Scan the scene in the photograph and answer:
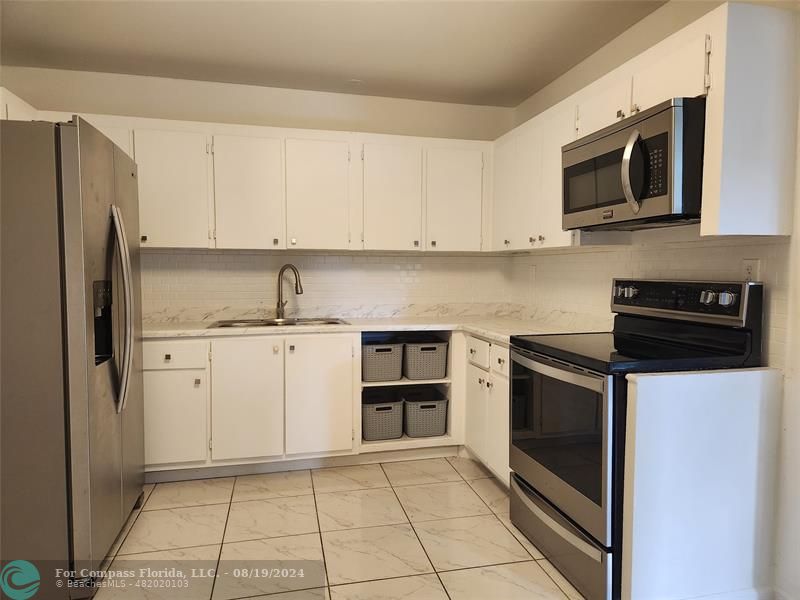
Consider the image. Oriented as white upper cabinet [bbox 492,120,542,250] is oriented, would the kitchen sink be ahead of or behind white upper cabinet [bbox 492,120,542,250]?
ahead

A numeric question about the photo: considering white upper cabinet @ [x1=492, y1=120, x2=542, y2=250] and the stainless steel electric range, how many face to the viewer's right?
0

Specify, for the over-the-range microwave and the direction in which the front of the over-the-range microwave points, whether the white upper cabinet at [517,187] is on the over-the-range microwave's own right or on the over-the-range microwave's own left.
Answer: on the over-the-range microwave's own right

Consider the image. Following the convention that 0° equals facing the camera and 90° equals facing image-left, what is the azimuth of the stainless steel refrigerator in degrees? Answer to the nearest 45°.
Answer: approximately 315°

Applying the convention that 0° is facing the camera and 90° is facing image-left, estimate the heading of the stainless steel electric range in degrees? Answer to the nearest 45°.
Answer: approximately 45°

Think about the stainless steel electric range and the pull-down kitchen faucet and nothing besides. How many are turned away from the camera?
0

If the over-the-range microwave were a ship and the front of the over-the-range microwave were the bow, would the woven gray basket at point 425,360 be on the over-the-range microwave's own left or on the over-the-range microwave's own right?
on the over-the-range microwave's own right

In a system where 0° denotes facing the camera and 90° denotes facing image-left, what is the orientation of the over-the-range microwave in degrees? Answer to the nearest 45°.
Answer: approximately 45°

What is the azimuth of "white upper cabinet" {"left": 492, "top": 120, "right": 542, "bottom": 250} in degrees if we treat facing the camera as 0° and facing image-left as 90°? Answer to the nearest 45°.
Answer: approximately 45°

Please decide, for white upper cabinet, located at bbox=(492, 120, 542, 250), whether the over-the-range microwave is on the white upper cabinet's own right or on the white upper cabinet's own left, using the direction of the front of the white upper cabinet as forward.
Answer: on the white upper cabinet's own left
